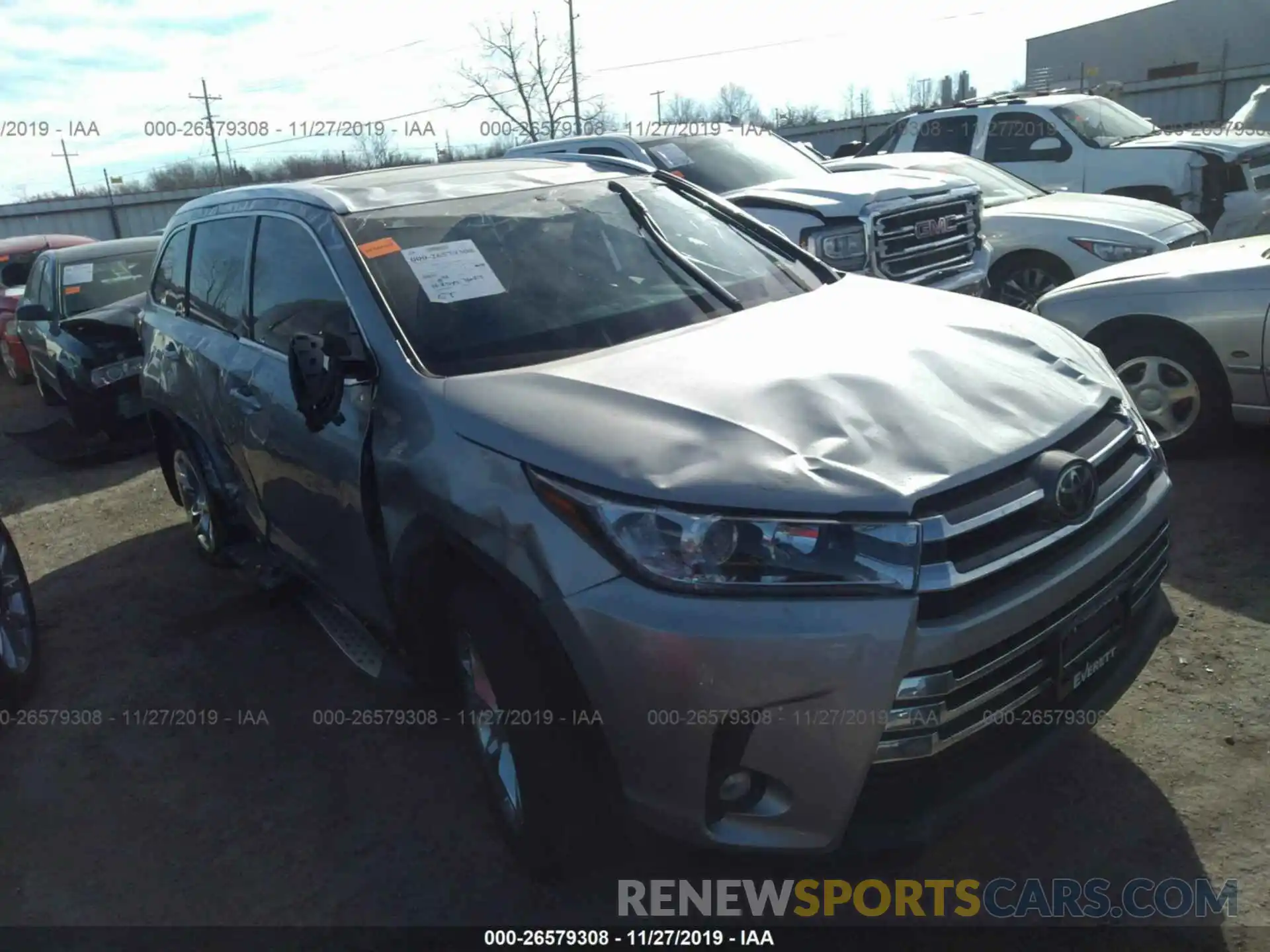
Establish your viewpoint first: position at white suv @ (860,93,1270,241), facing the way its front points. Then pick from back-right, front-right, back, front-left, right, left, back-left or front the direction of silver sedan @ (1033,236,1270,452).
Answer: front-right

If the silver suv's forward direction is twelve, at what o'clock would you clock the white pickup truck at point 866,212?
The white pickup truck is roughly at 8 o'clock from the silver suv.

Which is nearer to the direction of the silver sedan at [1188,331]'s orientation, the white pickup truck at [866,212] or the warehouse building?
the white pickup truck

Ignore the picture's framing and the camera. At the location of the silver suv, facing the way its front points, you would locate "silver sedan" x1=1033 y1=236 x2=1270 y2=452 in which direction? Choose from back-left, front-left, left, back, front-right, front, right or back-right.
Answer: left

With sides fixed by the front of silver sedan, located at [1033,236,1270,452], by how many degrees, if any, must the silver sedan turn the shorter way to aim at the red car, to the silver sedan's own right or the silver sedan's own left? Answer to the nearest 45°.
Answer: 0° — it already faces it

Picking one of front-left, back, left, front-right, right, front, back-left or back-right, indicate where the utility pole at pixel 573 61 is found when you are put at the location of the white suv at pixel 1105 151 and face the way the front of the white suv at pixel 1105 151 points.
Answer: back

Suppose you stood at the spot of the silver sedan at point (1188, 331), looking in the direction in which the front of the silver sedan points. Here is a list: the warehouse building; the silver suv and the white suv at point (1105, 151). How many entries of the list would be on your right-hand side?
2

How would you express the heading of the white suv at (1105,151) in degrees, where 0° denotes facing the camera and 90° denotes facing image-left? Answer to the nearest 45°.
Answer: approximately 315°

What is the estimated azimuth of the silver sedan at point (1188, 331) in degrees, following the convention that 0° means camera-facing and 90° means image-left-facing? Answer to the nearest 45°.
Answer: approximately 90°

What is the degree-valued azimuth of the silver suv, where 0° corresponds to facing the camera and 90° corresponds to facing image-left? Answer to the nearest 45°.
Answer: approximately 315°

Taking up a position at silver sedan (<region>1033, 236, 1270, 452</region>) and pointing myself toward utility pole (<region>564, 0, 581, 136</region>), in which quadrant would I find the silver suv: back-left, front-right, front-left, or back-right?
back-left
